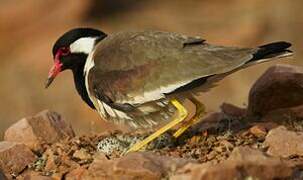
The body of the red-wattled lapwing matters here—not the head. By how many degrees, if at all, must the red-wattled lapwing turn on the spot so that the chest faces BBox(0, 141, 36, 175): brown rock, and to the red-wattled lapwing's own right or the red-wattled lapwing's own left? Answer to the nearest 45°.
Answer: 0° — it already faces it

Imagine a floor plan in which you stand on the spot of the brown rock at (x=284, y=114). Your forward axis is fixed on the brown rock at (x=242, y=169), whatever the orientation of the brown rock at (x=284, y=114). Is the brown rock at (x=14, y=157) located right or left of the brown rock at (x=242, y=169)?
right

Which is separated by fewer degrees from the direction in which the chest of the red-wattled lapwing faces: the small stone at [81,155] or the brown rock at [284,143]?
the small stone

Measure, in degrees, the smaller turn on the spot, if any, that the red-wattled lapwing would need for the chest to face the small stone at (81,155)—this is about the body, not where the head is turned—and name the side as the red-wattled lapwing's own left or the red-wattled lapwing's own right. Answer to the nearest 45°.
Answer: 0° — it already faces it

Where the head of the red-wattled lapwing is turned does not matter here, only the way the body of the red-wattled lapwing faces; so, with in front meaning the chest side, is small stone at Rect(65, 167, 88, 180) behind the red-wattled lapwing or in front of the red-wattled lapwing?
in front

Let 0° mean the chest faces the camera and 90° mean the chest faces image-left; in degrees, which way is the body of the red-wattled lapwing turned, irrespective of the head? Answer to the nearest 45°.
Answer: approximately 90°
